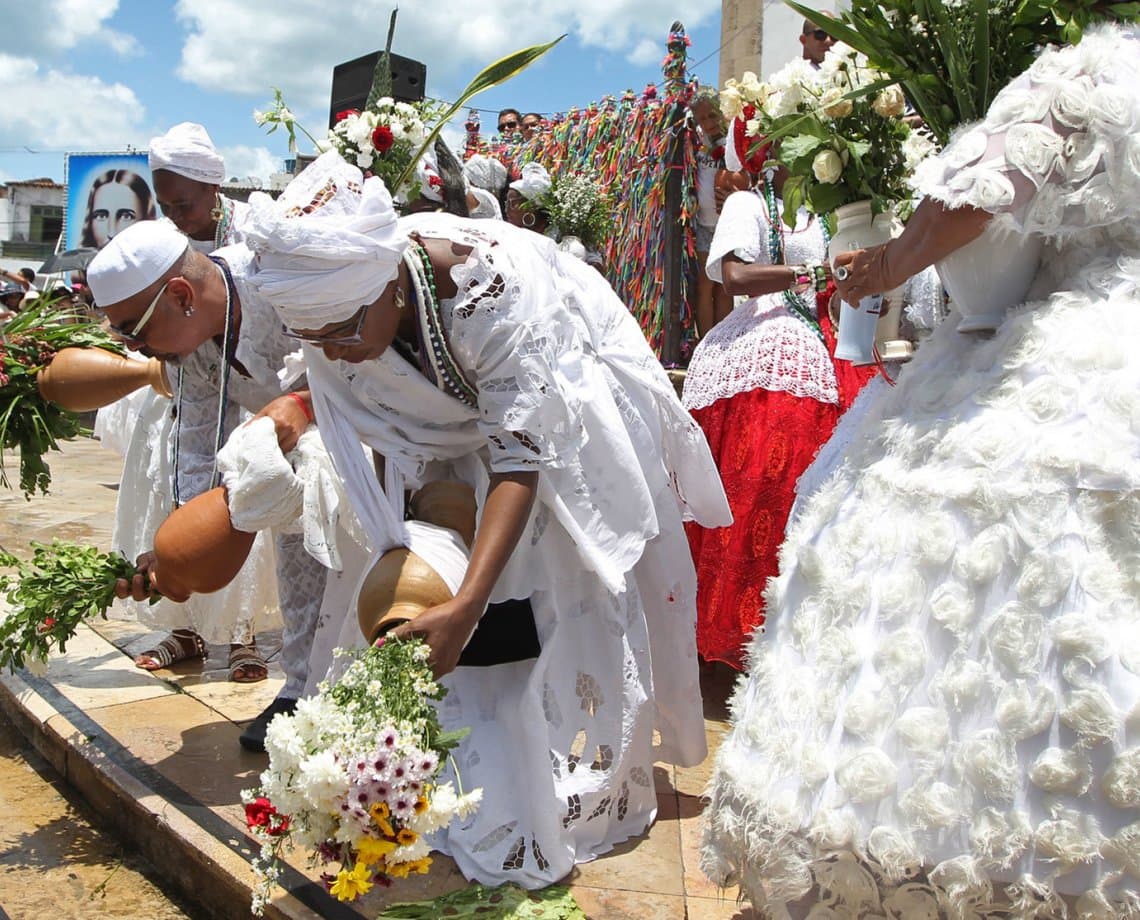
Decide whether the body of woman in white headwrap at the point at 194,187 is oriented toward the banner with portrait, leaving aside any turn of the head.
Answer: no

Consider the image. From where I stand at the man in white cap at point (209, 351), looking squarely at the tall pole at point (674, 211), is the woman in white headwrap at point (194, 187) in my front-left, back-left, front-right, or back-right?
front-left

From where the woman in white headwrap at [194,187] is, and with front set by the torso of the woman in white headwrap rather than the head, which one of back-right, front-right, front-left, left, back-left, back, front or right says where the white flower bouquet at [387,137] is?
left

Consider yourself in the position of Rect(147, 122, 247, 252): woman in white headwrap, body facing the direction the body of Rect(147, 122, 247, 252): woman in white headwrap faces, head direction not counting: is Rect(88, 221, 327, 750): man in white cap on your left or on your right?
on your left

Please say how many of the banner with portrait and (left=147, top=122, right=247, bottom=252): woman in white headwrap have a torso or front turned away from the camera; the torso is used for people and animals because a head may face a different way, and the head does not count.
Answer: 0

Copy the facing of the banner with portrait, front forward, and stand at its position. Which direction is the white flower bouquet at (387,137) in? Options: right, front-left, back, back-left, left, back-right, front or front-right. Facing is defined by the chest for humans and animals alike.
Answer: front

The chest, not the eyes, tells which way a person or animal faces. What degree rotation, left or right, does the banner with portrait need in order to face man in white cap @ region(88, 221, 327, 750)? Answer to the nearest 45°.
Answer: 0° — it already faces them

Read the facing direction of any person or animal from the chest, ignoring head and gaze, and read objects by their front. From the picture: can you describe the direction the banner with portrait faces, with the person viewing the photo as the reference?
facing the viewer

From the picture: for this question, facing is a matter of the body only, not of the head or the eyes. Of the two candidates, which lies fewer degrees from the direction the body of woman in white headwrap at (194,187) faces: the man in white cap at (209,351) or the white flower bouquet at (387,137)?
the man in white cap

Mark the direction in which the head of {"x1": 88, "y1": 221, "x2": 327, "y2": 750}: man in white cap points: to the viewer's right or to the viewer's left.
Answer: to the viewer's left

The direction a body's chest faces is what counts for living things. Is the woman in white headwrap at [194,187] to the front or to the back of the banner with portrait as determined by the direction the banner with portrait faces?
to the front

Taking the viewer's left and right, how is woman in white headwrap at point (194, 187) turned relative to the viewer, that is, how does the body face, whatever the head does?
facing the viewer and to the left of the viewer

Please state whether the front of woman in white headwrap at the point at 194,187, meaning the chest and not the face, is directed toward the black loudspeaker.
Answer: no

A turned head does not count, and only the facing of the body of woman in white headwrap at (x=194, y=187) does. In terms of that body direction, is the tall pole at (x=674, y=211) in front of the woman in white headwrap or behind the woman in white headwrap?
behind
